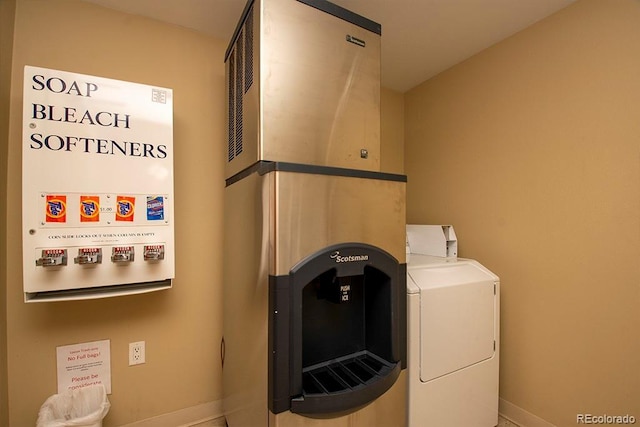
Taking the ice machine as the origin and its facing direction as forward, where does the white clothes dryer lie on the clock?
The white clothes dryer is roughly at 10 o'clock from the ice machine.

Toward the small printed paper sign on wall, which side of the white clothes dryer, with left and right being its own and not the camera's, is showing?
right

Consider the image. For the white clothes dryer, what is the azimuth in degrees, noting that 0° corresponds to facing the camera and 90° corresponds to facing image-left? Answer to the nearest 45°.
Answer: approximately 315°

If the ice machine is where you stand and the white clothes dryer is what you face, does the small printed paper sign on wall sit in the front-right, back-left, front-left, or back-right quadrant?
back-left

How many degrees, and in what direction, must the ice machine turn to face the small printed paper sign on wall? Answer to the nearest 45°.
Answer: approximately 135° to its right
